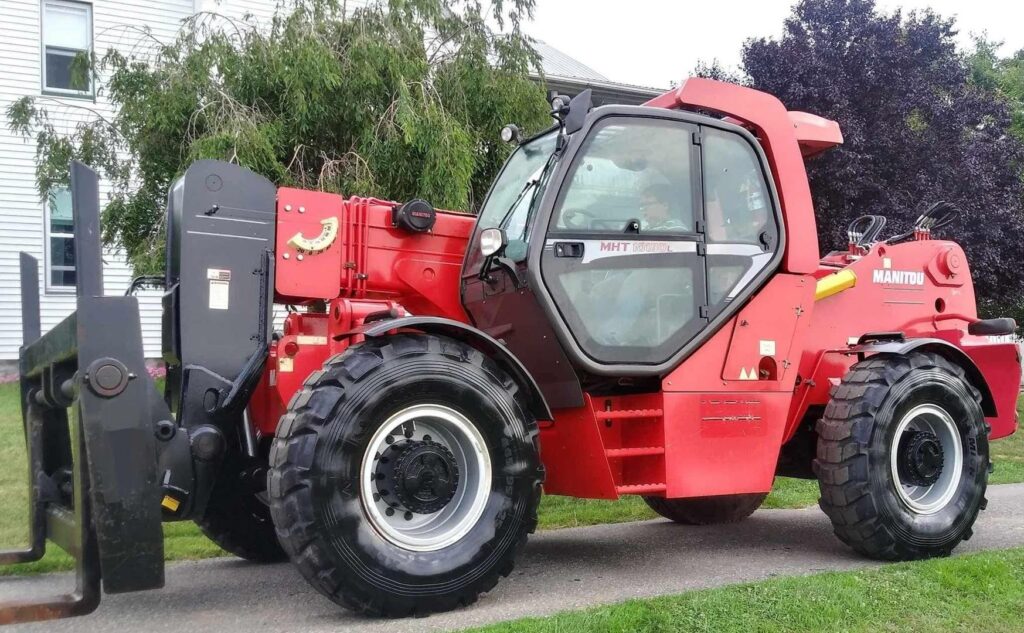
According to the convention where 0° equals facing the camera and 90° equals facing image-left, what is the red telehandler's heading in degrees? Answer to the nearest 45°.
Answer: approximately 45°

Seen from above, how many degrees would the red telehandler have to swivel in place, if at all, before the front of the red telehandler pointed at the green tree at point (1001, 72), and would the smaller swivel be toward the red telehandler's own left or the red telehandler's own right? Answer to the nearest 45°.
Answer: approximately 180°

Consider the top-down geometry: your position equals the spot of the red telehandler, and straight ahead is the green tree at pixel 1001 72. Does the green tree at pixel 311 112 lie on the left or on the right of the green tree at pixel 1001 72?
left

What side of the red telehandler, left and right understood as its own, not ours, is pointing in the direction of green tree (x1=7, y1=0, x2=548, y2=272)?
right
